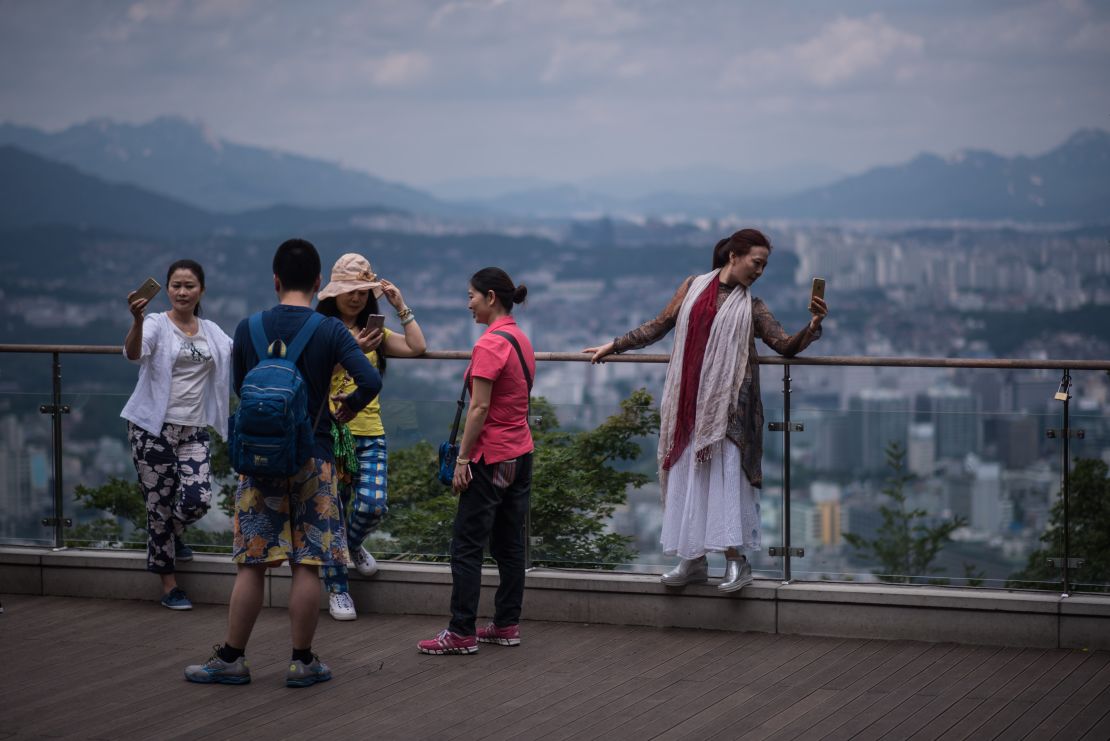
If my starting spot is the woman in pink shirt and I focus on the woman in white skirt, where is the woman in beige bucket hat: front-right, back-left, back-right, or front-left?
back-left

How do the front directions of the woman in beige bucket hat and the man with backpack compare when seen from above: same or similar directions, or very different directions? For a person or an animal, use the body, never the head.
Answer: very different directions

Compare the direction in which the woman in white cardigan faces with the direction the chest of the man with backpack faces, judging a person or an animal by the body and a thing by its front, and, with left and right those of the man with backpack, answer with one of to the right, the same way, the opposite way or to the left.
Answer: the opposite way

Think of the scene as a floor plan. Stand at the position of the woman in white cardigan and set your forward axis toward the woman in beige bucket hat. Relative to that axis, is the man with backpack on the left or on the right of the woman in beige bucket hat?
right

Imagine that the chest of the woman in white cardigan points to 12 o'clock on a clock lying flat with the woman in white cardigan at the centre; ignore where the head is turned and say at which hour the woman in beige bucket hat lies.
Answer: The woman in beige bucket hat is roughly at 10 o'clock from the woman in white cardigan.

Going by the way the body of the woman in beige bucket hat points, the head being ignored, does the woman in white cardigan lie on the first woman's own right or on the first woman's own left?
on the first woman's own right

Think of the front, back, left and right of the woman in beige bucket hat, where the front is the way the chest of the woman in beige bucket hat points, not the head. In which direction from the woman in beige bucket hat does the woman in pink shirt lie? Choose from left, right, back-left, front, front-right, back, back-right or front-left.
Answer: front-left

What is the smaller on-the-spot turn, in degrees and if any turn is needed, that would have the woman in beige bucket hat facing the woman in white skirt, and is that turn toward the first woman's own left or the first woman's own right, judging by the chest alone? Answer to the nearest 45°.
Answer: approximately 90° to the first woman's own left

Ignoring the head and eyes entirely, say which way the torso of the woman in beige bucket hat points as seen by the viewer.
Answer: toward the camera

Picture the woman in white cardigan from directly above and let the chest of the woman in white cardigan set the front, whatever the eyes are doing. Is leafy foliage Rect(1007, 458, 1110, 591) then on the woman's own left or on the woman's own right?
on the woman's own left

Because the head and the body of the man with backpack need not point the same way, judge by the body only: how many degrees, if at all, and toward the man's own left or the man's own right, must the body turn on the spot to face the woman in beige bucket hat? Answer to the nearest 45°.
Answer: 0° — they already face them

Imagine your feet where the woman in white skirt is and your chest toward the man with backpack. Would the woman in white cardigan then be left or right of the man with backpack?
right

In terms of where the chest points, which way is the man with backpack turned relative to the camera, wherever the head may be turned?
away from the camera
